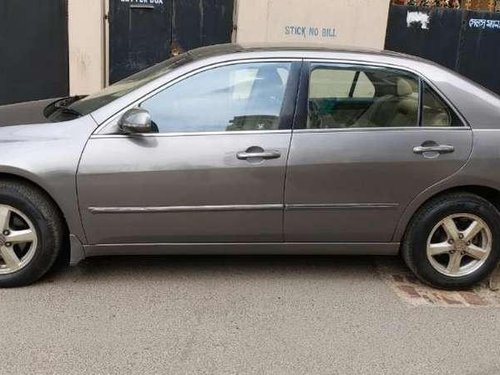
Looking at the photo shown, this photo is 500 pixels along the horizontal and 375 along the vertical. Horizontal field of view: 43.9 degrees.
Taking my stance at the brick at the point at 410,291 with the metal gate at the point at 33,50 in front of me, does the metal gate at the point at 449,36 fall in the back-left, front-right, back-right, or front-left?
front-right

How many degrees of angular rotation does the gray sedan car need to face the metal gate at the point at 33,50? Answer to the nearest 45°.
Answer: approximately 45° to its right

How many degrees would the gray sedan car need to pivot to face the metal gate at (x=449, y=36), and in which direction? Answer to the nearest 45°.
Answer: approximately 135° to its right

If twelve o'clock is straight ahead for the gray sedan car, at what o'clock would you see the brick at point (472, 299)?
The brick is roughly at 6 o'clock from the gray sedan car.

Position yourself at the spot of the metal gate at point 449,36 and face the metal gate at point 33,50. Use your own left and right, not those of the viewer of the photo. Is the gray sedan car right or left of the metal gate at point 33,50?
left

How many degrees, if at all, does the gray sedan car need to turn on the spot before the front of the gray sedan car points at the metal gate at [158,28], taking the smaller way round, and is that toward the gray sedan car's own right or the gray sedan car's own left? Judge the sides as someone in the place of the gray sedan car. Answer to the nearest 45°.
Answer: approximately 90° to the gray sedan car's own right

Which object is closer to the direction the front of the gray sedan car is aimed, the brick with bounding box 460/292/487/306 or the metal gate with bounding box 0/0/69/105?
the metal gate

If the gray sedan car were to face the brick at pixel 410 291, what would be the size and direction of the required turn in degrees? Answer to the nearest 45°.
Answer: approximately 180°

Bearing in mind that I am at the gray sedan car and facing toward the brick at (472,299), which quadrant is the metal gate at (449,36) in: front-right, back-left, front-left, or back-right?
front-left

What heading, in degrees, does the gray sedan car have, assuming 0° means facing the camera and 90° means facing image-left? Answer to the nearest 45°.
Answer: approximately 90°
